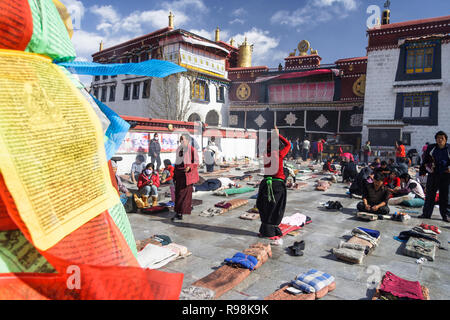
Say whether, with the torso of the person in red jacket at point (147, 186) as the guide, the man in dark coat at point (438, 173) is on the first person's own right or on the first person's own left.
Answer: on the first person's own left

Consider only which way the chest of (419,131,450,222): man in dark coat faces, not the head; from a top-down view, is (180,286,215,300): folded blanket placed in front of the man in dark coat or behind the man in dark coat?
in front

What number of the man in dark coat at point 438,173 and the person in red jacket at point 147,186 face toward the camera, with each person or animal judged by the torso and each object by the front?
2

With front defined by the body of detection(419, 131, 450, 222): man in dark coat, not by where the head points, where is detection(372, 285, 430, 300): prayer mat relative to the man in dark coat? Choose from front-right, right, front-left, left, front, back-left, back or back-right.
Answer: front

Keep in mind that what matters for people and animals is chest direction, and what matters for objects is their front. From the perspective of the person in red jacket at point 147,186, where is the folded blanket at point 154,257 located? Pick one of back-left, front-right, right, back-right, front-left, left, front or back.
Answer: front

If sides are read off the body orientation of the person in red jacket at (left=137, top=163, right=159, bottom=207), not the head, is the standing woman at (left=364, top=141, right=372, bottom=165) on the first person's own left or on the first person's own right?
on the first person's own left

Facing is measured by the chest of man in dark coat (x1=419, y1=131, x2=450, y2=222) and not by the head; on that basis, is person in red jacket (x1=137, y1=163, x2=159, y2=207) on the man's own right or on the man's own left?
on the man's own right

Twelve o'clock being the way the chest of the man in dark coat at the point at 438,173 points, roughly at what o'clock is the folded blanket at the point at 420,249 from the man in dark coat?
The folded blanket is roughly at 12 o'clock from the man in dark coat.

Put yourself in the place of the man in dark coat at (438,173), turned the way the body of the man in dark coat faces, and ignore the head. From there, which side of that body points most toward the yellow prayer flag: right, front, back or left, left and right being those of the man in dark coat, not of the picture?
front

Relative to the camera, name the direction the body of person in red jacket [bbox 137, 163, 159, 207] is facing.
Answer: toward the camera

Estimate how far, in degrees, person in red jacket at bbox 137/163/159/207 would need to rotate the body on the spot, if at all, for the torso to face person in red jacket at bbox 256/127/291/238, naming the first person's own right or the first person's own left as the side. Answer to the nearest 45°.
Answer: approximately 45° to the first person's own left

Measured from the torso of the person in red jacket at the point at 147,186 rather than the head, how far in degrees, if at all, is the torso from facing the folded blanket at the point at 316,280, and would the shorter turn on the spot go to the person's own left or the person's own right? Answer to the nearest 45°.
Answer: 0° — they already face it

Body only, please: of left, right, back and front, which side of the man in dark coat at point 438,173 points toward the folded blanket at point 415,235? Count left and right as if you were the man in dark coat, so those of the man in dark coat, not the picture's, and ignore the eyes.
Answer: front

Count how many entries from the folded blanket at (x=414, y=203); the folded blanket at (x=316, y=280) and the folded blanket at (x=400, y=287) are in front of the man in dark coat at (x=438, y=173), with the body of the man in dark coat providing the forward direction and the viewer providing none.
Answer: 2

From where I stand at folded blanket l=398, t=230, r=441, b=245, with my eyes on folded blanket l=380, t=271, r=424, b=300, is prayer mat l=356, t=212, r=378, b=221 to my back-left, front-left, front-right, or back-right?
back-right

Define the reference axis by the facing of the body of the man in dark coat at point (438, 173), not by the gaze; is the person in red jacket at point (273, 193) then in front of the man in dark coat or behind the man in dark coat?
in front

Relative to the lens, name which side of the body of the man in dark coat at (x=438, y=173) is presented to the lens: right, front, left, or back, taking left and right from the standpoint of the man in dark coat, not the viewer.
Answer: front
